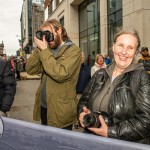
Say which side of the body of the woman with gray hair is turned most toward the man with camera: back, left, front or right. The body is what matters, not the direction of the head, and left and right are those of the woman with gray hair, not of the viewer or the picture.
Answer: right

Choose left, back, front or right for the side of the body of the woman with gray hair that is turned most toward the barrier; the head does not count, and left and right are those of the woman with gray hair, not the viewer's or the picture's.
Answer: front

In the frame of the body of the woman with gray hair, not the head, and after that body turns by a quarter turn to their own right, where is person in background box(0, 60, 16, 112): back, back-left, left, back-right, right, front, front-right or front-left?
front

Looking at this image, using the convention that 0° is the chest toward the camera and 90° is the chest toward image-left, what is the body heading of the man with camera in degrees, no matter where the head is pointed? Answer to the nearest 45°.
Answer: approximately 45°

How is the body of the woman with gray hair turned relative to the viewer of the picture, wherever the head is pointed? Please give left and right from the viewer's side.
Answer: facing the viewer and to the left of the viewer

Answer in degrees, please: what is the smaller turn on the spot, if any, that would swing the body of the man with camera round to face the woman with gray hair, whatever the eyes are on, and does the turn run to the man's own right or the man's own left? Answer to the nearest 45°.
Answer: approximately 90° to the man's own left

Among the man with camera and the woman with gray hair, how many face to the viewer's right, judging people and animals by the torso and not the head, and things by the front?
0

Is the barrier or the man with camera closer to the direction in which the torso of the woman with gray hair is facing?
the barrier
